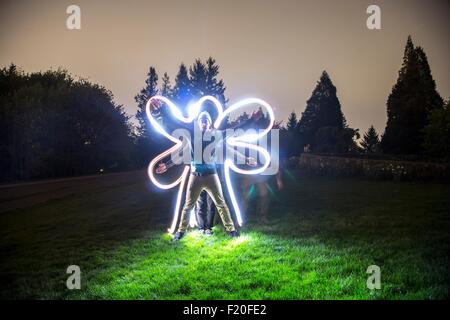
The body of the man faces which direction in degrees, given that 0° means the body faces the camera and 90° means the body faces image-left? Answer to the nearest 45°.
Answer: approximately 0°

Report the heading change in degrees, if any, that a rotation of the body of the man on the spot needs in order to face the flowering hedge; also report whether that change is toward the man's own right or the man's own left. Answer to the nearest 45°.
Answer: approximately 135° to the man's own left

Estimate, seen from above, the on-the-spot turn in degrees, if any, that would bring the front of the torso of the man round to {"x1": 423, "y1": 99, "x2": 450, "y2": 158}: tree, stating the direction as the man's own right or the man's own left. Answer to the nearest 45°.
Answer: approximately 135° to the man's own left

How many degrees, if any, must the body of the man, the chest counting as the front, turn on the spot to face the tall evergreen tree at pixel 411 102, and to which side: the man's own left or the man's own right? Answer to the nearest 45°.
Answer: approximately 135° to the man's own left
